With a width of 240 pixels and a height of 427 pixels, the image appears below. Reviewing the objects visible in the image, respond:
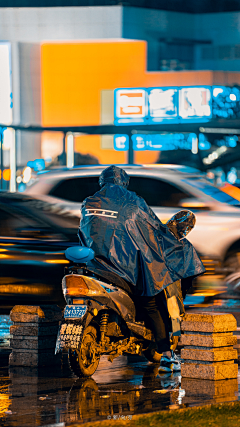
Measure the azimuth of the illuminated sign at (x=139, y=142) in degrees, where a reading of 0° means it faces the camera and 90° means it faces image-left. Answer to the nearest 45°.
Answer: approximately 0°

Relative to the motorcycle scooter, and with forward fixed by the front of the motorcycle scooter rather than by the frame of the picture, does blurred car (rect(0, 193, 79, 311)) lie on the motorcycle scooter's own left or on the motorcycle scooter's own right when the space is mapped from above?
on the motorcycle scooter's own left

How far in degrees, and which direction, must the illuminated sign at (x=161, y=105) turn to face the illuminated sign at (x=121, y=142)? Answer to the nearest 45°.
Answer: approximately 90° to its right

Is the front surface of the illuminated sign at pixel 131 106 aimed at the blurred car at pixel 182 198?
yes

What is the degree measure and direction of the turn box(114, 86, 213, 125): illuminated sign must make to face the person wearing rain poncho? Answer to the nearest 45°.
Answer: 0° — it already faces them

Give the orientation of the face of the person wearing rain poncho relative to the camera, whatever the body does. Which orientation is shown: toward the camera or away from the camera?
away from the camera

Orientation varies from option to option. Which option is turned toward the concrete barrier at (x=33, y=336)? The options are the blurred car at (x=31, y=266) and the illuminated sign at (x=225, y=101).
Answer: the illuminated sign

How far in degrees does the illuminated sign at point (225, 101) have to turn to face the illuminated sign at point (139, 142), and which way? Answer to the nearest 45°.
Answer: approximately 90° to its right

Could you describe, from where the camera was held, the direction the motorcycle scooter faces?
facing away from the viewer and to the right of the viewer
